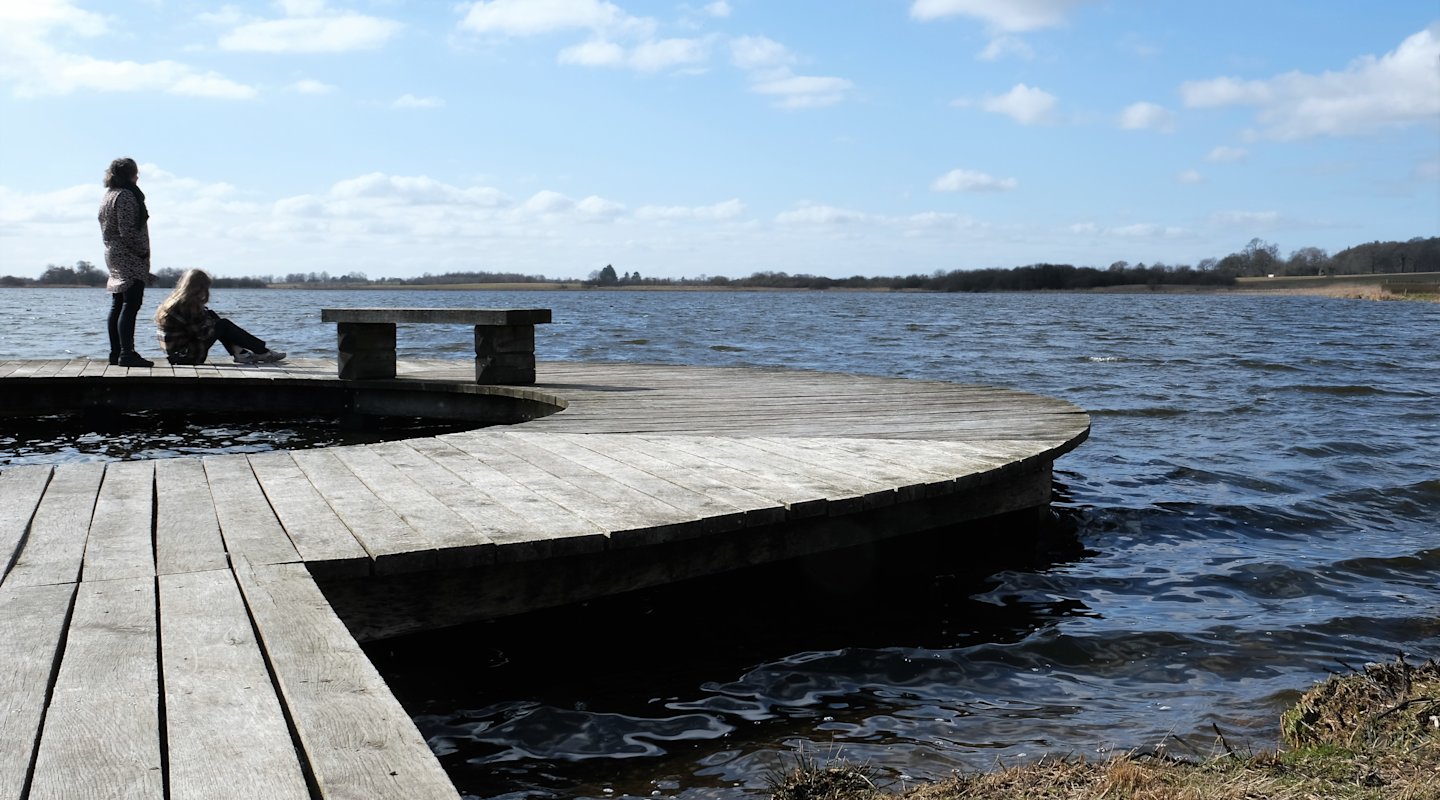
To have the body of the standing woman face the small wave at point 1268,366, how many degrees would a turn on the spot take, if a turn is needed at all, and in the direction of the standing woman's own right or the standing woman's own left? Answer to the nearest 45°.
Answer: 0° — they already face it

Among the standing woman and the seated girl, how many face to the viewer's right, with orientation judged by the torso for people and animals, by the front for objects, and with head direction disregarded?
2

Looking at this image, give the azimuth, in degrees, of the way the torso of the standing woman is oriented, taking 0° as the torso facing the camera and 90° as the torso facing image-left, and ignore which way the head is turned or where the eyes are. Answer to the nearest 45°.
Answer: approximately 270°

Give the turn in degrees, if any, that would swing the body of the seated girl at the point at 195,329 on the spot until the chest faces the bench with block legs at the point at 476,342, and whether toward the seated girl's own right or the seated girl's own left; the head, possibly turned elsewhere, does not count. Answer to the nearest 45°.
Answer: approximately 45° to the seated girl's own right

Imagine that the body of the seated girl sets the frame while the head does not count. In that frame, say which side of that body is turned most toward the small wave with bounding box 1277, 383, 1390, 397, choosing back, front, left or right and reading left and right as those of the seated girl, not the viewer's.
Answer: front

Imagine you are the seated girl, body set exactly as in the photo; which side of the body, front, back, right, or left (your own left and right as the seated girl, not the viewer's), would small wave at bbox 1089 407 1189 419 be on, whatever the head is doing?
front

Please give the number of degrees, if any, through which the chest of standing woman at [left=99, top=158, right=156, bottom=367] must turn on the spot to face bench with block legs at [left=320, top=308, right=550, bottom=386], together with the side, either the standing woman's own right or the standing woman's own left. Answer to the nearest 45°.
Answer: approximately 45° to the standing woman's own right

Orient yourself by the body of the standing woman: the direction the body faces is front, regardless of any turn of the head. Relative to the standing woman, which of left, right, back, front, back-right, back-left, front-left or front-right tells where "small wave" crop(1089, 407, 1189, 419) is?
front

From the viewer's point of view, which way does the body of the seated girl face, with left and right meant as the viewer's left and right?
facing to the right of the viewer

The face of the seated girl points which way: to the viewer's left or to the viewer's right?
to the viewer's right

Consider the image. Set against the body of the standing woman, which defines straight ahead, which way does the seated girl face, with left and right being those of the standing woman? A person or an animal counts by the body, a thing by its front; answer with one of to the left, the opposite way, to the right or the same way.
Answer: the same way
